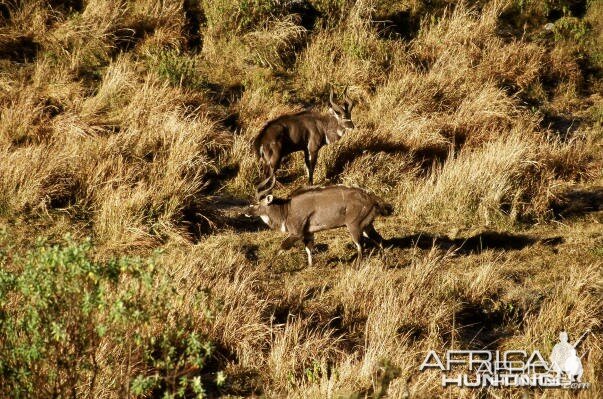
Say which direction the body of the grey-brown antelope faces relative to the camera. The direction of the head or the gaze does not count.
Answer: to the viewer's left

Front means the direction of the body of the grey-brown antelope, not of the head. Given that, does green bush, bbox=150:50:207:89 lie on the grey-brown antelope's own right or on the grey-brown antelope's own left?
on the grey-brown antelope's own right

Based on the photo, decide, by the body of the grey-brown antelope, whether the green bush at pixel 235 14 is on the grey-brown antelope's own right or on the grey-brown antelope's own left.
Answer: on the grey-brown antelope's own right

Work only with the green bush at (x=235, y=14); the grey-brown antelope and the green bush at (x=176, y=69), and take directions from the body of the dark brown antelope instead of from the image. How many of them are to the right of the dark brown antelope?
1

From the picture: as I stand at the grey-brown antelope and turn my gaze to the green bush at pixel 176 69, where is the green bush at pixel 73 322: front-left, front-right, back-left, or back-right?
back-left

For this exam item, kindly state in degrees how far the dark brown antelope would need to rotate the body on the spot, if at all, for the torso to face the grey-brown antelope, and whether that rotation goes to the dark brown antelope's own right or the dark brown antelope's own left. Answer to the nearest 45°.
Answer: approximately 90° to the dark brown antelope's own right

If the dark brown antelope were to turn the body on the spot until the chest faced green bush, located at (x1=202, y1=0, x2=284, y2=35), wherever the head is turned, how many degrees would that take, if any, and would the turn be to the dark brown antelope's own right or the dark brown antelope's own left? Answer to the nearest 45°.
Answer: approximately 90° to the dark brown antelope's own left

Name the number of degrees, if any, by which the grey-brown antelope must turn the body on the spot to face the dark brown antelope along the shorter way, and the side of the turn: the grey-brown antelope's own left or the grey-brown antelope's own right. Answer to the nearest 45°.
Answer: approximately 90° to the grey-brown antelope's own right

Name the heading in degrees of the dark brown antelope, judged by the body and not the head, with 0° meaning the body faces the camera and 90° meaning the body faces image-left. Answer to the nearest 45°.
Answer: approximately 270°

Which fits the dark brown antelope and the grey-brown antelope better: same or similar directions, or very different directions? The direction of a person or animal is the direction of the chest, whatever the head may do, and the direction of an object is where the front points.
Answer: very different directions
